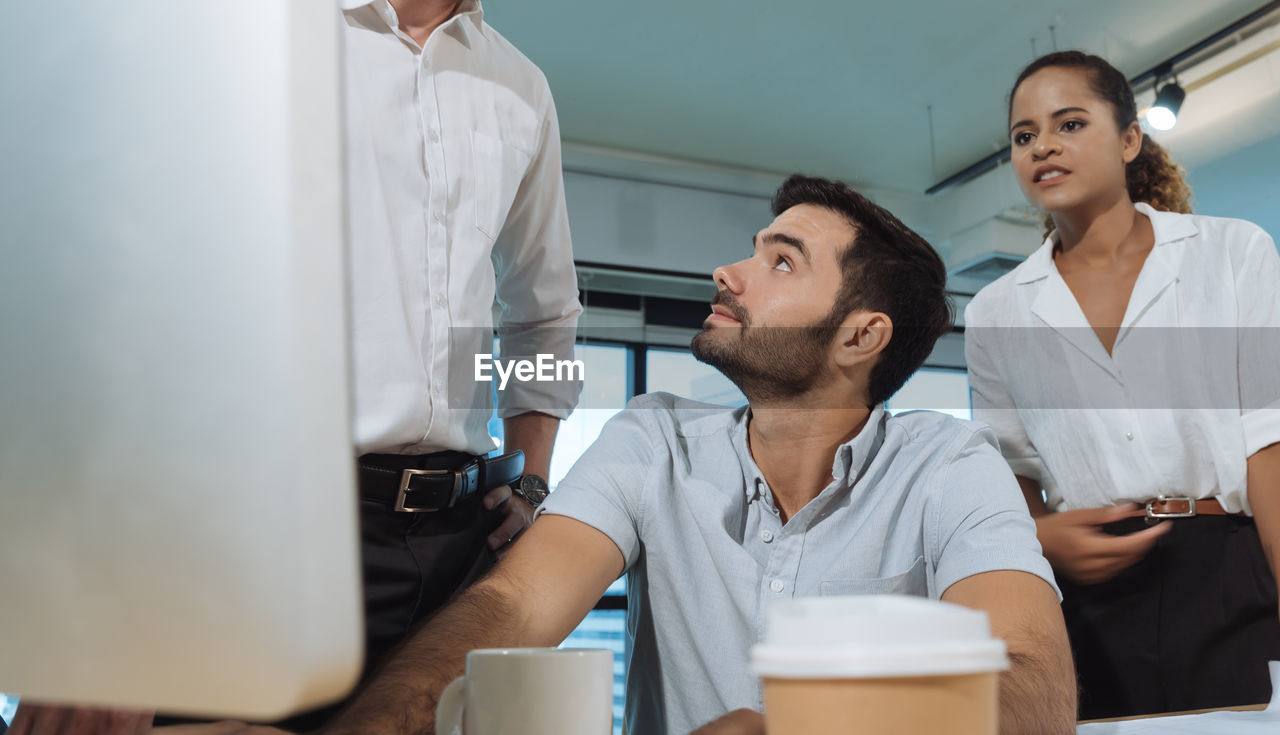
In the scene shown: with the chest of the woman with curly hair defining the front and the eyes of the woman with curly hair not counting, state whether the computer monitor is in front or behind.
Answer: in front

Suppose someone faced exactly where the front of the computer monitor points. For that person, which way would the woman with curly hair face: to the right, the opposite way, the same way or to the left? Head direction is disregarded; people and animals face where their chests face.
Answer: the opposite way

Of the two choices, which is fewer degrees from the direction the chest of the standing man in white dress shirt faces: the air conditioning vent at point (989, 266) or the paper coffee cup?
the paper coffee cup

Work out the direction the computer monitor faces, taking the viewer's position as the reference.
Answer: facing away from the viewer and to the right of the viewer

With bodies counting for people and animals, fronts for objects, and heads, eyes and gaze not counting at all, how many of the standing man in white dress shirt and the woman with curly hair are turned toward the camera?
2

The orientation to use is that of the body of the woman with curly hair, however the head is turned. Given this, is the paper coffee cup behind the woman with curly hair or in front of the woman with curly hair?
in front

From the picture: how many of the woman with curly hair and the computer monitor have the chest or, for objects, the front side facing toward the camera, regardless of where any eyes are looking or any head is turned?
1

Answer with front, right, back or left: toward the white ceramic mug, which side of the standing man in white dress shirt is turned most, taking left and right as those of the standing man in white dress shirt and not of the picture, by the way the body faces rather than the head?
front

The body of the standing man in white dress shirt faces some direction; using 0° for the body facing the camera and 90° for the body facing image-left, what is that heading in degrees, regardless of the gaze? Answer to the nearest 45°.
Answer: approximately 0°

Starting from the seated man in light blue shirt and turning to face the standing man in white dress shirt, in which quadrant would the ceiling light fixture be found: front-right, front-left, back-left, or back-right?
back-right

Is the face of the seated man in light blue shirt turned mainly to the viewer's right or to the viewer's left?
to the viewer's left
